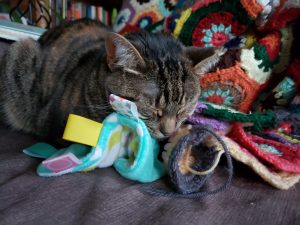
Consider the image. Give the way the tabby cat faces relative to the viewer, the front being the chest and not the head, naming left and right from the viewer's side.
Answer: facing the viewer and to the right of the viewer
